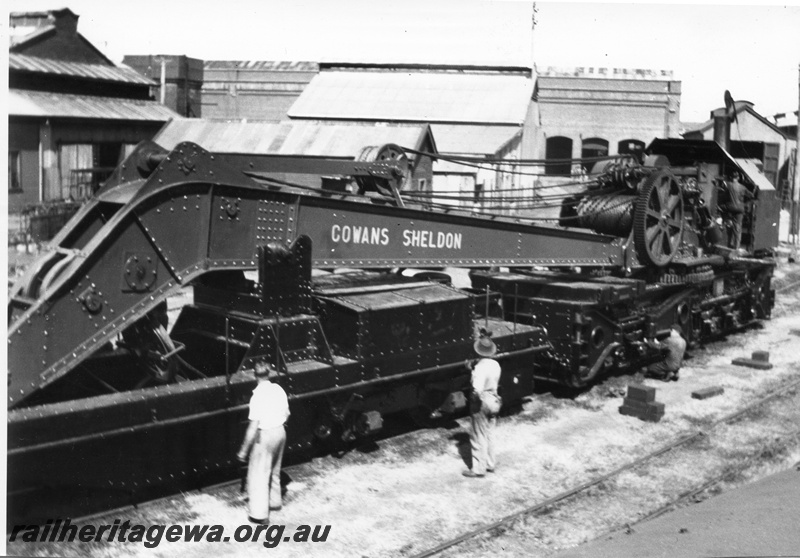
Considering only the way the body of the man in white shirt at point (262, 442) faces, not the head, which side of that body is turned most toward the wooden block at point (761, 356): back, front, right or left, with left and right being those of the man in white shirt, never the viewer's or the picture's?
right

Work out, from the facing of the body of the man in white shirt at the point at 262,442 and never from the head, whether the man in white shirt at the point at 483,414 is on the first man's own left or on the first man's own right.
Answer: on the first man's own right

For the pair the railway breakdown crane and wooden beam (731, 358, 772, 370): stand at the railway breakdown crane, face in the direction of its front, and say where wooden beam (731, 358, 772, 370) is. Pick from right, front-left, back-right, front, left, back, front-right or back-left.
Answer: back

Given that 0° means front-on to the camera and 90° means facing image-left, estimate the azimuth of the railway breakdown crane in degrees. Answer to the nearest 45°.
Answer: approximately 45°

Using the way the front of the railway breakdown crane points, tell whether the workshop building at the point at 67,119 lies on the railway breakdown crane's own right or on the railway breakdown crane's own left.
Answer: on the railway breakdown crane's own right

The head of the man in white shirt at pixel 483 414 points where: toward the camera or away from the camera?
away from the camera

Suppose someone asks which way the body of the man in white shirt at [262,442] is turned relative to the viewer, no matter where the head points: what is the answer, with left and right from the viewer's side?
facing away from the viewer and to the left of the viewer

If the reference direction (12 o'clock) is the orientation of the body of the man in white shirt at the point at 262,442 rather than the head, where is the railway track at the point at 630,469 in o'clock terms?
The railway track is roughly at 4 o'clock from the man in white shirt.

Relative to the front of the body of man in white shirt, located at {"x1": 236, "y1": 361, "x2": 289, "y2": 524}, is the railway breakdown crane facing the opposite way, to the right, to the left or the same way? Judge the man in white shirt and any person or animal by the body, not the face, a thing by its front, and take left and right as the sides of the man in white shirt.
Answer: to the left

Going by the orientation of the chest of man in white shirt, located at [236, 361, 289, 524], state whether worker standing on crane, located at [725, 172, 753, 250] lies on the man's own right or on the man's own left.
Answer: on the man's own right

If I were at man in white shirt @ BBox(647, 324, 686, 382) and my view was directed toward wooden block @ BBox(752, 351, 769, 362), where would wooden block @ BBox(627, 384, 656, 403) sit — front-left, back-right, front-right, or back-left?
back-right
